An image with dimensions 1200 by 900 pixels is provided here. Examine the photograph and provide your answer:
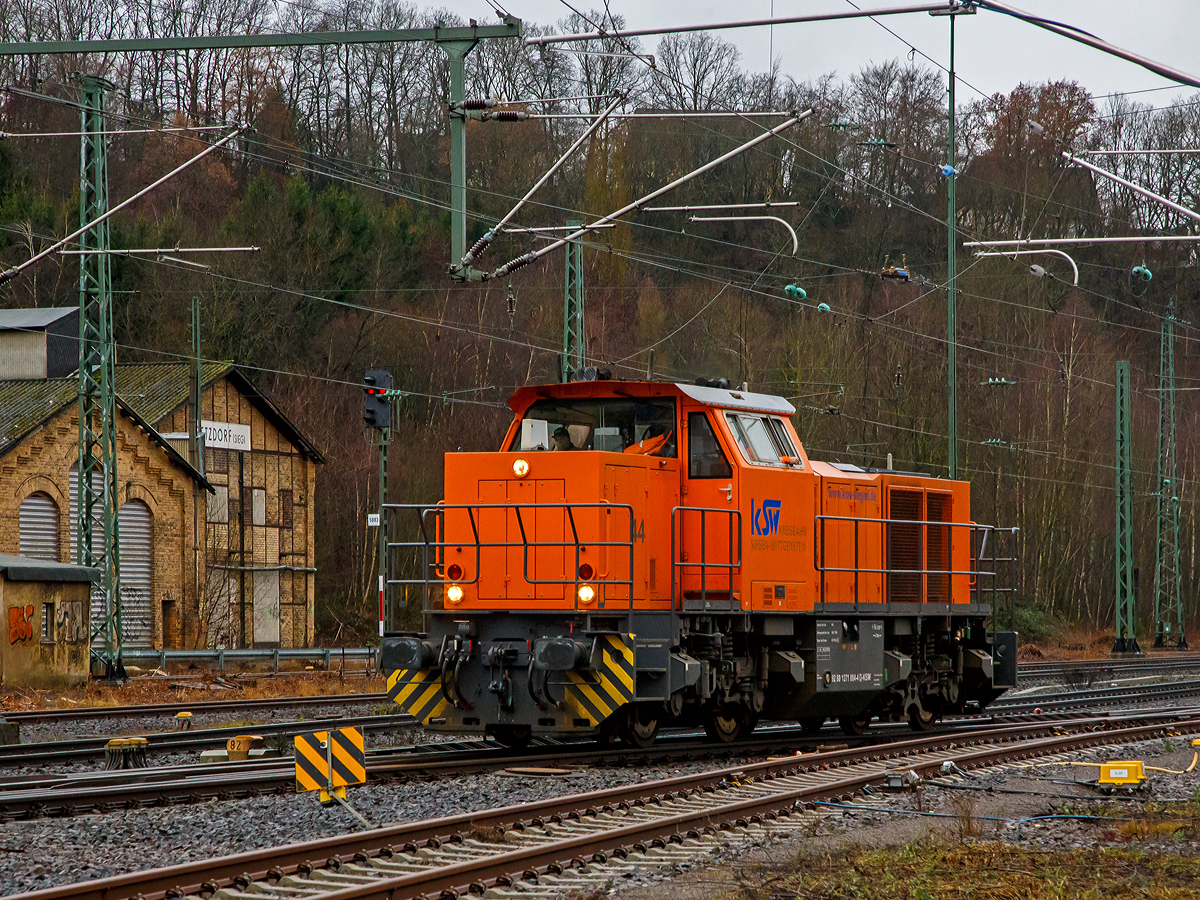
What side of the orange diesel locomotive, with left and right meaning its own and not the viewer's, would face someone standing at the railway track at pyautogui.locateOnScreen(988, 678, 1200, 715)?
back

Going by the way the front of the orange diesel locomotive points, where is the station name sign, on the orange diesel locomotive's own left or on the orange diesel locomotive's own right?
on the orange diesel locomotive's own right

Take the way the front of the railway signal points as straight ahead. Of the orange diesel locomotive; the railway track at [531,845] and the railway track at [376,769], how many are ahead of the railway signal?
3

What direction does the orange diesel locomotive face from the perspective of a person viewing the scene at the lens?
facing the viewer and to the left of the viewer

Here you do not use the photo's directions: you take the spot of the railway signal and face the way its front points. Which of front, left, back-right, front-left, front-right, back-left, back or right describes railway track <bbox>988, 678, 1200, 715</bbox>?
left

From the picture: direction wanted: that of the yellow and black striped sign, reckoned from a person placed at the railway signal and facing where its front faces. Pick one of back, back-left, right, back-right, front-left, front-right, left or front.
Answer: front

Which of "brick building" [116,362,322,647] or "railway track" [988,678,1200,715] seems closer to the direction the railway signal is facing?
the railway track

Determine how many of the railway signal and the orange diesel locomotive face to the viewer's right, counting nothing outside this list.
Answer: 0

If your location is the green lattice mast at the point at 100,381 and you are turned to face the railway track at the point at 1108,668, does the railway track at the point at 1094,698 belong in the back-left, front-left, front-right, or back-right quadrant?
front-right

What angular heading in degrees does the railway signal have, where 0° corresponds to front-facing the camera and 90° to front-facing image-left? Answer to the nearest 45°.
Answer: approximately 0°

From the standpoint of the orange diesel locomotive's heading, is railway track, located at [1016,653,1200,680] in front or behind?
behind

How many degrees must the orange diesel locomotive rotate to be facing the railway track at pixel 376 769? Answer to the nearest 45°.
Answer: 0° — it already faces it

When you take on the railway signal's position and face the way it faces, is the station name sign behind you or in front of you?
behind

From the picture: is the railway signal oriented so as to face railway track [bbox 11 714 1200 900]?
yes
